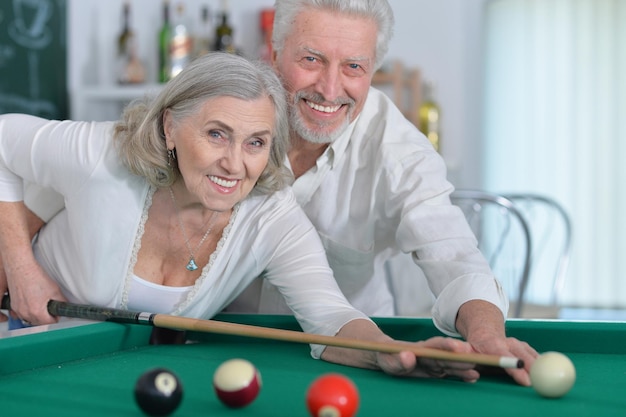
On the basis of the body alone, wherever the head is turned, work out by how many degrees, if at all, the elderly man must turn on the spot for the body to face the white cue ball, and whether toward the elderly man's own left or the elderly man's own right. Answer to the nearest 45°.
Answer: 0° — they already face it

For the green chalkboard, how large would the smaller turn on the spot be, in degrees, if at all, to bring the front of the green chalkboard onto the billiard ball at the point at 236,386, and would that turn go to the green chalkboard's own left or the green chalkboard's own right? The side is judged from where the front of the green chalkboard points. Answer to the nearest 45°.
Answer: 0° — it already faces it

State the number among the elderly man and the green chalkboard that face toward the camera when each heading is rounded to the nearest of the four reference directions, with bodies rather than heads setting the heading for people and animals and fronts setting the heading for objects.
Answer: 2

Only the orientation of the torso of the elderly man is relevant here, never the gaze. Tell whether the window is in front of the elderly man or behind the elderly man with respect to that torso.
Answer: behind

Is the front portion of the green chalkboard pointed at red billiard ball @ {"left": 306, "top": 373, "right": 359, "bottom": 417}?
yes

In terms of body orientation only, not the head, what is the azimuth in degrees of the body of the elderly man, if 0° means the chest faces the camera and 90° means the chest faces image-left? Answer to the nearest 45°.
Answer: approximately 0°
